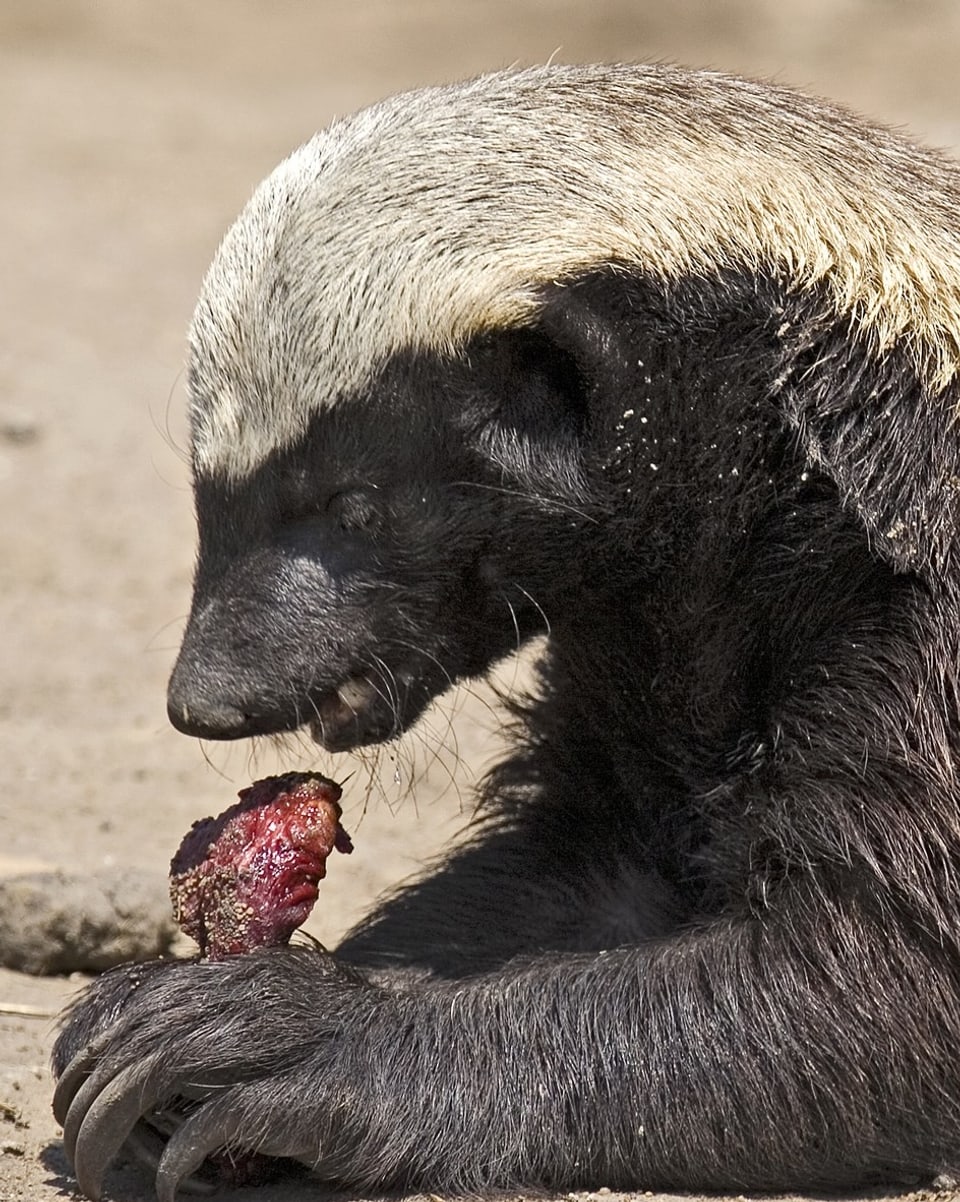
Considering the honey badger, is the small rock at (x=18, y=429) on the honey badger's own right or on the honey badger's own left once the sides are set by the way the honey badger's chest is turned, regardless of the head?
on the honey badger's own right

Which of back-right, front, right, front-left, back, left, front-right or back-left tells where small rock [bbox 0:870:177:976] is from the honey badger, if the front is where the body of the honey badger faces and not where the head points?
front-right

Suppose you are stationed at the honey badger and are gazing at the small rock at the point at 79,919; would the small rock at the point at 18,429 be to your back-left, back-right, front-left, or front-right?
front-right

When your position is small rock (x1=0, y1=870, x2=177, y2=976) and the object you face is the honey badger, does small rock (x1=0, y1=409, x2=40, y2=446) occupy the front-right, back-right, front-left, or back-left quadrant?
back-left

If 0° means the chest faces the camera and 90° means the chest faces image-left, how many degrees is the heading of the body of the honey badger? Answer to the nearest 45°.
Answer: approximately 90°

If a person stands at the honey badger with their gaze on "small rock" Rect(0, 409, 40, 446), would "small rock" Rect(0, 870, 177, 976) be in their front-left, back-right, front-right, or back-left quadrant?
front-left
